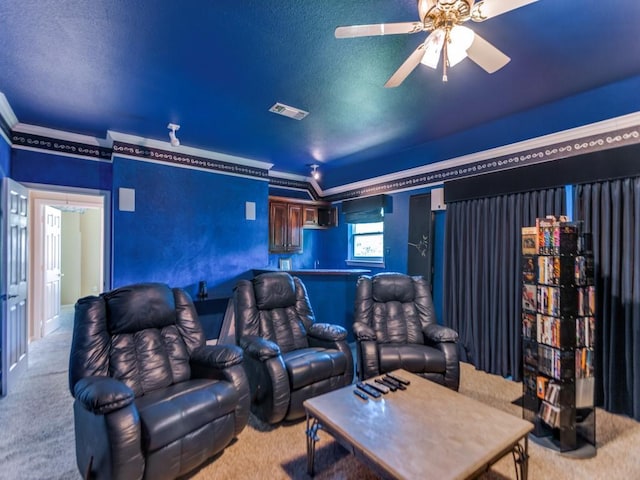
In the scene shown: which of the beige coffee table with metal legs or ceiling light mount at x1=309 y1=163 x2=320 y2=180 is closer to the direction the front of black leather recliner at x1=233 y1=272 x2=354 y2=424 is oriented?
the beige coffee table with metal legs

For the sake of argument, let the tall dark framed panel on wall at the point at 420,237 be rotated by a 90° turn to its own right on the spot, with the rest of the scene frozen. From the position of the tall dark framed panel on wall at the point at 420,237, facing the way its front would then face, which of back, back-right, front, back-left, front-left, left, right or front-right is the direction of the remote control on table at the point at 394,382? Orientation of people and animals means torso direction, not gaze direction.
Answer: back-left

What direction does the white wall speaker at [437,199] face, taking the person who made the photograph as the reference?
facing the viewer and to the left of the viewer

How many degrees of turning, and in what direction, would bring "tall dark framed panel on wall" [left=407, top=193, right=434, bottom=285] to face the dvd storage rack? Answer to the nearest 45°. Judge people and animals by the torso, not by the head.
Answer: approximately 90° to its left

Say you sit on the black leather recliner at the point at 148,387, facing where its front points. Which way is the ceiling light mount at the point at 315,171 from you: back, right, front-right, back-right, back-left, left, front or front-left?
left

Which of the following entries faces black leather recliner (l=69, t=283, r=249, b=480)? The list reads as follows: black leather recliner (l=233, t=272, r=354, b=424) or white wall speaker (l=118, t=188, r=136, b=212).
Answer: the white wall speaker

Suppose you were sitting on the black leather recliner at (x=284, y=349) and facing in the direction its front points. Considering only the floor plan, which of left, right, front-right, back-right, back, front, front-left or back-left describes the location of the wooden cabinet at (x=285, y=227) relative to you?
back-left

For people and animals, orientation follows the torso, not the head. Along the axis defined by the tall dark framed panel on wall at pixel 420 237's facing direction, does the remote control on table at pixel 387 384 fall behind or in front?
in front

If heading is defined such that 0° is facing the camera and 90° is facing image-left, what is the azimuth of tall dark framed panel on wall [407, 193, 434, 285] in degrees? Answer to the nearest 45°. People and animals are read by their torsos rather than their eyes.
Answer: approximately 45°

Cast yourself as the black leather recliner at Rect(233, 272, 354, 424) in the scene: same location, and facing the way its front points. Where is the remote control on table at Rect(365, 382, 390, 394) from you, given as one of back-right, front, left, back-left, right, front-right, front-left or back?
front

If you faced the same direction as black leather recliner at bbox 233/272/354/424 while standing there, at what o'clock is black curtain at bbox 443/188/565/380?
The black curtain is roughly at 10 o'clock from the black leather recliner.

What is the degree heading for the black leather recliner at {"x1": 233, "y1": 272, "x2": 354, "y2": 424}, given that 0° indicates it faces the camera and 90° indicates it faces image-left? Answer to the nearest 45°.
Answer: approximately 315°

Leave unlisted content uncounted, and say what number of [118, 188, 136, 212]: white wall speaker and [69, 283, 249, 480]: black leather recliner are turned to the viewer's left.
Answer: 0

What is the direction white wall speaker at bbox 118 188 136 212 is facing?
toward the camera

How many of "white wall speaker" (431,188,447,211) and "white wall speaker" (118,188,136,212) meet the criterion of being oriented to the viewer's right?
0
